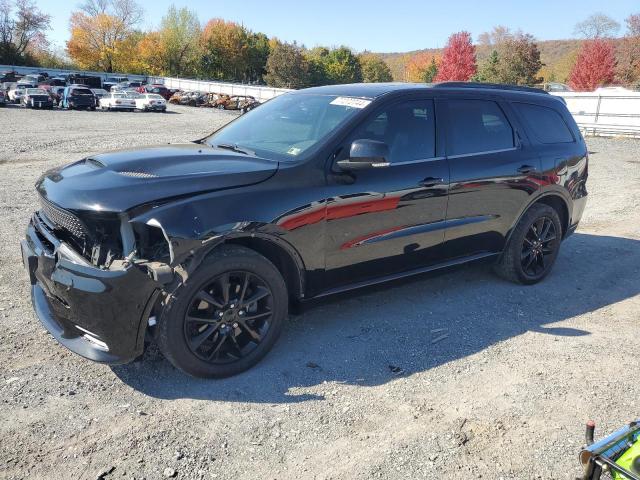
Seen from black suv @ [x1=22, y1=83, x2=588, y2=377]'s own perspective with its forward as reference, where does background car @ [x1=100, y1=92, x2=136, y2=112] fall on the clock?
The background car is roughly at 4 o'clock from the black suv.

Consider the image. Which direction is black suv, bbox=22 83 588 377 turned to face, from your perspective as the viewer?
facing the viewer and to the left of the viewer

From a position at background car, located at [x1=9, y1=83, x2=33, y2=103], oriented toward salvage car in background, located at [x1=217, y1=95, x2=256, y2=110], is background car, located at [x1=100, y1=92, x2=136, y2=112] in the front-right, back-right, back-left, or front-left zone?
front-right

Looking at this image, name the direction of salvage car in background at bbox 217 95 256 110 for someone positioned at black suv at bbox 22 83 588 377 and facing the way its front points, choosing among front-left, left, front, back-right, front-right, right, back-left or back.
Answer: back-right

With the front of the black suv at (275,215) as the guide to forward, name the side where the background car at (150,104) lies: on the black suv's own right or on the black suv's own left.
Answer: on the black suv's own right
